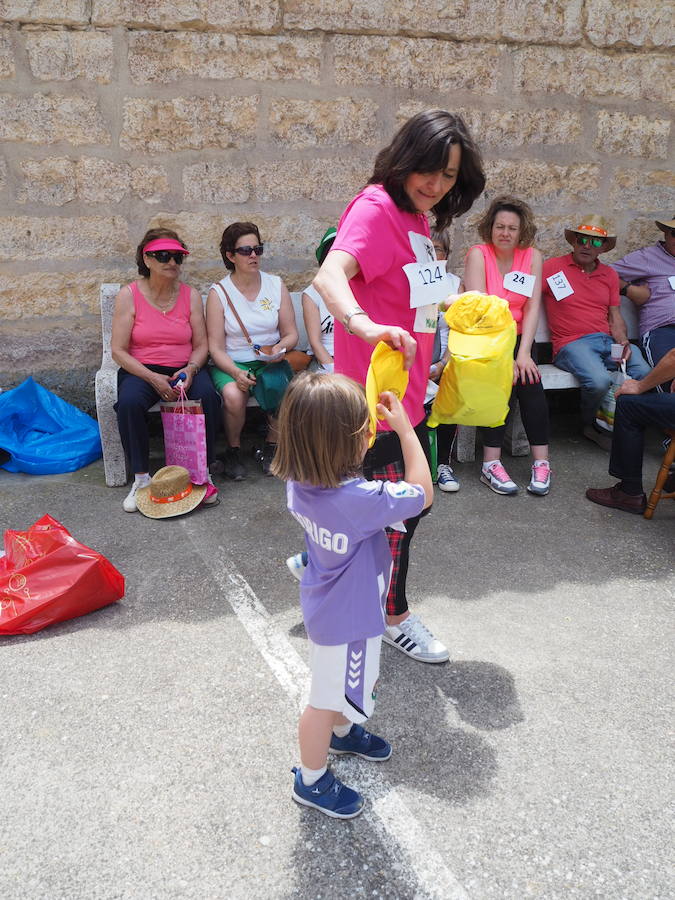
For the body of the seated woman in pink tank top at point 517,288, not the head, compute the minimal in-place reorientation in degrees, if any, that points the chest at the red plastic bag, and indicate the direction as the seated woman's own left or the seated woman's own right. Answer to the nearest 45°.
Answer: approximately 45° to the seated woman's own right

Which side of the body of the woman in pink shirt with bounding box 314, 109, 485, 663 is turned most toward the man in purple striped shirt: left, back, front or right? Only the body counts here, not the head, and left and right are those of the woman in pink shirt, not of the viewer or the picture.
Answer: left

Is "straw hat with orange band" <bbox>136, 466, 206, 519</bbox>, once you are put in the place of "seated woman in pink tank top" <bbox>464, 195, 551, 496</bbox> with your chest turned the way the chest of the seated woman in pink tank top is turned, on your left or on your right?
on your right

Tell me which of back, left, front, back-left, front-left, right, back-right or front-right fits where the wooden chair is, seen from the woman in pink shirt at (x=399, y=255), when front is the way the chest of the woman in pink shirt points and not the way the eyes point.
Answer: left

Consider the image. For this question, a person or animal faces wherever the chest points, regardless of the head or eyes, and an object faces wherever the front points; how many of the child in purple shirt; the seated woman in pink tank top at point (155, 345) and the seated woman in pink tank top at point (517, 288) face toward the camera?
2

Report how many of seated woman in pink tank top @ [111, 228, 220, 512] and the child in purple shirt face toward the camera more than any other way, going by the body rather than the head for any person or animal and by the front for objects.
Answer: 1

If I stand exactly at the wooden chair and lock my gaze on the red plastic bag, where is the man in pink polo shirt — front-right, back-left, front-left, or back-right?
back-right

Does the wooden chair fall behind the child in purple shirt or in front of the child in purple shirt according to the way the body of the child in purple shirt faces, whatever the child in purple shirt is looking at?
in front

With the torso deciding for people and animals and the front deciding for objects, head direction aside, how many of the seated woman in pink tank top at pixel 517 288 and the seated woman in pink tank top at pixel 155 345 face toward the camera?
2

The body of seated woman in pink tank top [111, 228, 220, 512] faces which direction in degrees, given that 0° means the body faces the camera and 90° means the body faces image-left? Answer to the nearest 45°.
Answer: approximately 0°

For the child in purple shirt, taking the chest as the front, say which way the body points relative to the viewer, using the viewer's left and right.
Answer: facing away from the viewer and to the right of the viewer

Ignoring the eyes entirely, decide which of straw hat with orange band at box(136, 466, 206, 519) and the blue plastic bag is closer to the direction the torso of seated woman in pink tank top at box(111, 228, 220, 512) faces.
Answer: the straw hat with orange band
